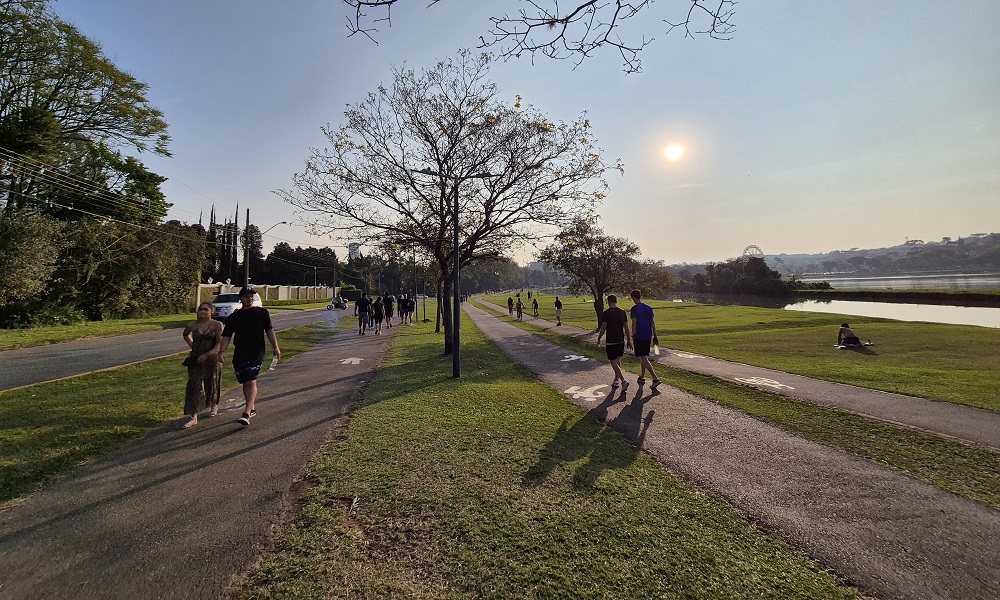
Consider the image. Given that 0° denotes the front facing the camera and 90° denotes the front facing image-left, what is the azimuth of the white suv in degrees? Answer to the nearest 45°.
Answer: approximately 45°

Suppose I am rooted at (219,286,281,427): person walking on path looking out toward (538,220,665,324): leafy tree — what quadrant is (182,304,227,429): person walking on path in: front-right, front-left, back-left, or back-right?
back-left

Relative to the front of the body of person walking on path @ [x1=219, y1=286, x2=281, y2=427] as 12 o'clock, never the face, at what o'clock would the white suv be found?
The white suv is roughly at 6 o'clock from the person walking on path.

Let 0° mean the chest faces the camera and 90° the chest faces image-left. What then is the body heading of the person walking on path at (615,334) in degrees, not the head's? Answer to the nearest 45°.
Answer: approximately 180°

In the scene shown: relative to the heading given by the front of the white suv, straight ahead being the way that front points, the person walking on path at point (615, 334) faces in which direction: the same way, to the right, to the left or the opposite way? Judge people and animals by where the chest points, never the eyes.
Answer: the opposite way

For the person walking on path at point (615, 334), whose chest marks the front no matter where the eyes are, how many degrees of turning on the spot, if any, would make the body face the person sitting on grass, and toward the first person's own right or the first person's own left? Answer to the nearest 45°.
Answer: approximately 45° to the first person's own right

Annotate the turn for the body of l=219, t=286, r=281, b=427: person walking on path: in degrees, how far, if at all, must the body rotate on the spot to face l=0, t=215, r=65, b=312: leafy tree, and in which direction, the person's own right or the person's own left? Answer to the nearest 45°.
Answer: approximately 135° to the person's own right
